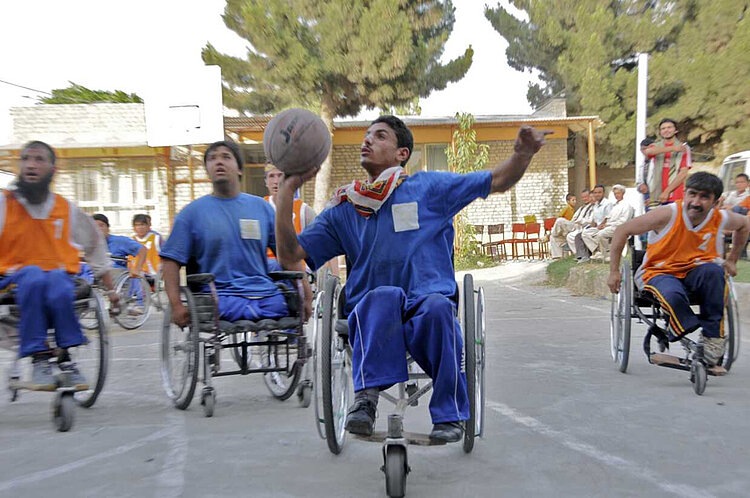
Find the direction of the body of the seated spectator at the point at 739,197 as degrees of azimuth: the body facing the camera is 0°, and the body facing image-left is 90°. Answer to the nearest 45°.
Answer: approximately 45°

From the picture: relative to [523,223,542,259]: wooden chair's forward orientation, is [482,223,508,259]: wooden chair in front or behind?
in front

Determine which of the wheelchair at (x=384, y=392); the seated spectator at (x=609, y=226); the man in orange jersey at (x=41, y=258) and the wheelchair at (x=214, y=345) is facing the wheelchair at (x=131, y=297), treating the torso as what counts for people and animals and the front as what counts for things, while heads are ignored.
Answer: the seated spectator

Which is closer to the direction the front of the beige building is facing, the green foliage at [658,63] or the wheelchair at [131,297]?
the wheelchair

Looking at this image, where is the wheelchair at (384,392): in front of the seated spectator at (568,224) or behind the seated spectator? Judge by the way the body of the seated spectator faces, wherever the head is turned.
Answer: in front

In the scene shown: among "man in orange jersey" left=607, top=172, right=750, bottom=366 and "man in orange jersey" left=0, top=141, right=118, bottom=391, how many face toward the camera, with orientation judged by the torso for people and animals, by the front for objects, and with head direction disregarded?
2

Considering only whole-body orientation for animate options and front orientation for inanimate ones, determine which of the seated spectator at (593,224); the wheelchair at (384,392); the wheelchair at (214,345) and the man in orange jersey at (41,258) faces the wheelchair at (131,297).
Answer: the seated spectator
